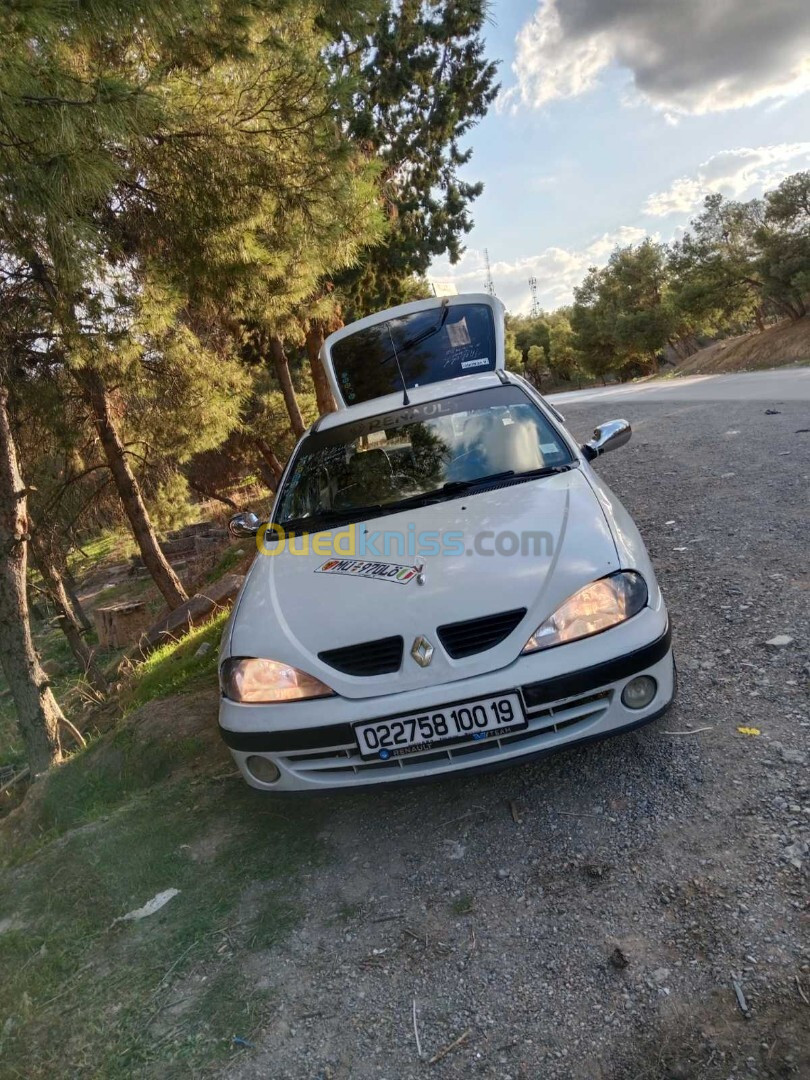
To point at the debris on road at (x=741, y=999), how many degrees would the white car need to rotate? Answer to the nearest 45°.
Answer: approximately 45° to its left

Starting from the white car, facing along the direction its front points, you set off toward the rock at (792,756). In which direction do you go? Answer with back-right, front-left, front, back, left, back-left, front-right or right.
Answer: left

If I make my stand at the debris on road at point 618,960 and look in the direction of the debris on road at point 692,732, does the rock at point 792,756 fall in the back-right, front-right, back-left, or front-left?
front-right

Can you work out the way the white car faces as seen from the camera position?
facing the viewer

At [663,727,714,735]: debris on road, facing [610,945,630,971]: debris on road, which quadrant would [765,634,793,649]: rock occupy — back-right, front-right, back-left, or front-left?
back-left

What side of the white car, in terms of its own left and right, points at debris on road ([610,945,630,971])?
front

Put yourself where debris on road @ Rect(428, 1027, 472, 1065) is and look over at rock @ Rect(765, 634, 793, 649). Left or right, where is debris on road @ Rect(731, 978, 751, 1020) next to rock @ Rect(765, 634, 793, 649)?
right

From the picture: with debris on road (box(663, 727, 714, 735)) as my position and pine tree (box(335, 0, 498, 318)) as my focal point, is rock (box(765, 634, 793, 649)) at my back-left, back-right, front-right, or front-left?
front-right

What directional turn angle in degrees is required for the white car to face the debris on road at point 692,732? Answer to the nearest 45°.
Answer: approximately 90° to its left

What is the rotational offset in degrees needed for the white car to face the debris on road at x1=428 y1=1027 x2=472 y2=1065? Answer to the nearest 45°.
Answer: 0° — it already faces it

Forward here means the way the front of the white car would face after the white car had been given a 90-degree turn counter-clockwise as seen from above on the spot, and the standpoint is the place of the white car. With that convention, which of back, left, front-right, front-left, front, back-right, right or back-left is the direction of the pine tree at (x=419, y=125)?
left

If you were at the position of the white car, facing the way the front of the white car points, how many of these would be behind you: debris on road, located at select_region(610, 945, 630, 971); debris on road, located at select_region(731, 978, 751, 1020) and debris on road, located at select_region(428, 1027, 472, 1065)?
0

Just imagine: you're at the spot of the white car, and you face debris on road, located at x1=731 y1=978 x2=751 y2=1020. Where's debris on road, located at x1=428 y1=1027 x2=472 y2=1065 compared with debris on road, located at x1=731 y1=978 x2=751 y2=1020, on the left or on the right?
right
